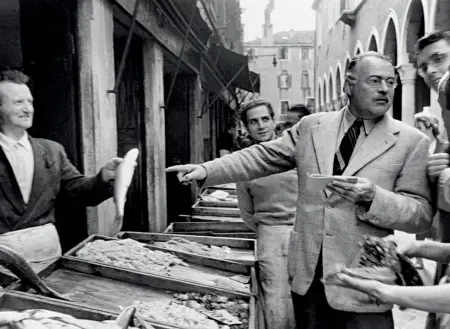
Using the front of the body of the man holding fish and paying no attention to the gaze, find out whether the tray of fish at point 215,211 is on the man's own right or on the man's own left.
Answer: on the man's own left

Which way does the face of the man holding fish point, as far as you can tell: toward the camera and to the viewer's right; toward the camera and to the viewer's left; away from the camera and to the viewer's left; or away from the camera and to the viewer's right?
toward the camera and to the viewer's right

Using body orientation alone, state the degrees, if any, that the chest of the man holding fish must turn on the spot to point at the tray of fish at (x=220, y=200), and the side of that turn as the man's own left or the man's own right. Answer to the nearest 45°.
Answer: approximately 90° to the man's own left

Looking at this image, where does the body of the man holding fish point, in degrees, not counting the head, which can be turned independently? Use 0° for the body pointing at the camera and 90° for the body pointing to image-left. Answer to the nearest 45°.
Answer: approximately 315°

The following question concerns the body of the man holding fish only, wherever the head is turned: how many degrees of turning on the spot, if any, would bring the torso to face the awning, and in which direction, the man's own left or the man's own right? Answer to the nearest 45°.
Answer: approximately 90° to the man's own left

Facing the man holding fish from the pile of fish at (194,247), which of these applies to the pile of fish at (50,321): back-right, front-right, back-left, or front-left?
front-left

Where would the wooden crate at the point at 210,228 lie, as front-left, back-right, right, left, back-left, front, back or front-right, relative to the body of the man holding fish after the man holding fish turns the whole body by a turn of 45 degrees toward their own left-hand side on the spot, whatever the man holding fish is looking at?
front-left

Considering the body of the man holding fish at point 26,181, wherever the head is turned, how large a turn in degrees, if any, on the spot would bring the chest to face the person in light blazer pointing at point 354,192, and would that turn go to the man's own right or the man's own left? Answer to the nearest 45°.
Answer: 0° — they already face them
